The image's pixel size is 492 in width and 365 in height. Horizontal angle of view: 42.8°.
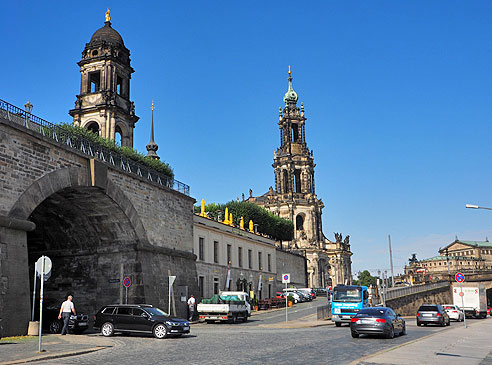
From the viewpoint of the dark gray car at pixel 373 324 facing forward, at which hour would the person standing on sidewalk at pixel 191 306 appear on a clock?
The person standing on sidewalk is roughly at 9 o'clock from the dark gray car.

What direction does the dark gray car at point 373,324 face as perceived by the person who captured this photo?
facing away from the viewer and to the right of the viewer

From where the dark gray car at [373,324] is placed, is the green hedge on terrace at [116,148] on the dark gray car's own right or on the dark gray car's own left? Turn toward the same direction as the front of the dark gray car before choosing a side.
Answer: on the dark gray car's own left

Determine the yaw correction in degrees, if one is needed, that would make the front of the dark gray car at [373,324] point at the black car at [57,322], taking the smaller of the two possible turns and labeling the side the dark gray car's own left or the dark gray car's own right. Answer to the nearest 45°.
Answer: approximately 135° to the dark gray car's own left
